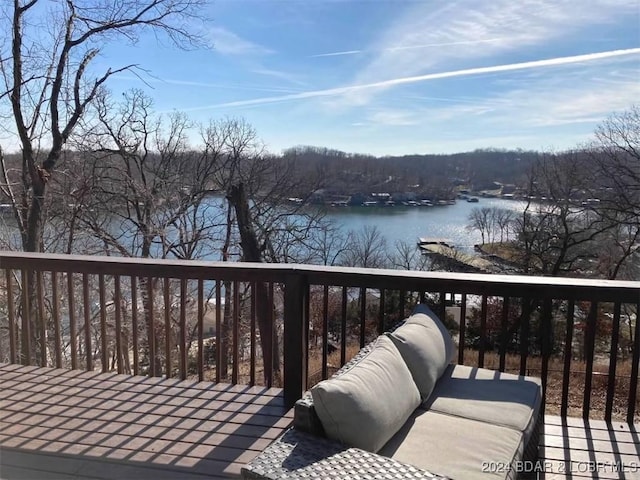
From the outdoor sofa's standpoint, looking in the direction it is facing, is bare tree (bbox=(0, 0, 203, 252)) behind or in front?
behind

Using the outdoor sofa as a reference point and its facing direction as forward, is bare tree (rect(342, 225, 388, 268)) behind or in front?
behind

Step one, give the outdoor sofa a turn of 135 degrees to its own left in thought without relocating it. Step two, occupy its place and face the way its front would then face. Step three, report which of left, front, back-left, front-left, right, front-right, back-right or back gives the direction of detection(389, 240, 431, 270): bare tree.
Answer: front

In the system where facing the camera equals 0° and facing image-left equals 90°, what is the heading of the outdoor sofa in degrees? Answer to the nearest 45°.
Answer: approximately 315°

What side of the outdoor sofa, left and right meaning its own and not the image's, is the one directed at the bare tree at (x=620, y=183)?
left

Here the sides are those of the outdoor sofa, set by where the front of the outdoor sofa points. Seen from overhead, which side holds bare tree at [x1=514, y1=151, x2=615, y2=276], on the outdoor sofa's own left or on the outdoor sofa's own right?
on the outdoor sofa's own left

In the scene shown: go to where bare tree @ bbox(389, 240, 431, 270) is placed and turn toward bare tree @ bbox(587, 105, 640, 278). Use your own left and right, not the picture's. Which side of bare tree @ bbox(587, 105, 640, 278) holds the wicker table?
right

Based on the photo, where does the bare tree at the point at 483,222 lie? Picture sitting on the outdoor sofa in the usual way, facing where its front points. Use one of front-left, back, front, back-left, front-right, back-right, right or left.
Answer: back-left
